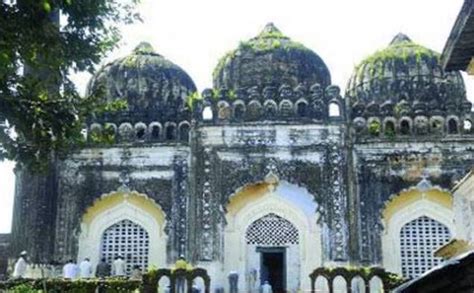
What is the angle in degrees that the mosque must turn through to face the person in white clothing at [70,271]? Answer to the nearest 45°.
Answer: approximately 90° to its right

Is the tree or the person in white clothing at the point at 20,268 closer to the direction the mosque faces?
the tree

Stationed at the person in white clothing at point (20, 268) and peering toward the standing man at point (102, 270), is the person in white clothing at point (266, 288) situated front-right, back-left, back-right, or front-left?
front-right

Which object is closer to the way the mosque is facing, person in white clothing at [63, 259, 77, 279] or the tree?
the tree

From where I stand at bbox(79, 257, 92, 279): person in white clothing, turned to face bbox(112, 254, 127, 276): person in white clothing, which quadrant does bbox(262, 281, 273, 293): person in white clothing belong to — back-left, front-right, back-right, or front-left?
front-right

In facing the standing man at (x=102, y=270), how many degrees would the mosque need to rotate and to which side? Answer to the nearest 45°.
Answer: approximately 90° to its right

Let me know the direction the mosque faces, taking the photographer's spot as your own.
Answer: facing the viewer

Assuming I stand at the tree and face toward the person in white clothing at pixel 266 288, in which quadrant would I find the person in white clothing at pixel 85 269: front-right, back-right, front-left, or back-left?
front-left

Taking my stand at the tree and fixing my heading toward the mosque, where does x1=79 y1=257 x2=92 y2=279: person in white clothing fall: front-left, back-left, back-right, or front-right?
front-left

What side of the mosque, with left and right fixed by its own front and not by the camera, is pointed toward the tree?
front
